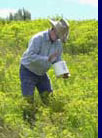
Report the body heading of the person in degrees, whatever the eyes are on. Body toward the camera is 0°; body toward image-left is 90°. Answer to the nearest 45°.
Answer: approximately 315°
